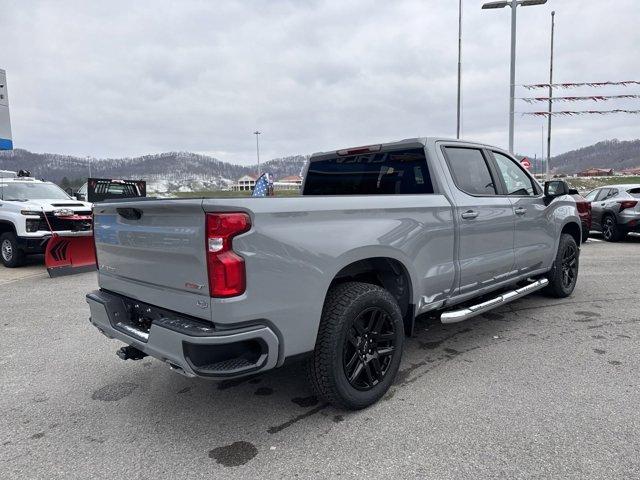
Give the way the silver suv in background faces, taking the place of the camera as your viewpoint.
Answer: facing away from the viewer and to the left of the viewer

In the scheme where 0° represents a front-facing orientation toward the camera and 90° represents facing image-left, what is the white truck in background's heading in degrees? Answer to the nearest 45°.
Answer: approximately 315°

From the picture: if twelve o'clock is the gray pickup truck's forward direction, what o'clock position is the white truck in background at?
The white truck in background is roughly at 9 o'clock from the gray pickup truck.

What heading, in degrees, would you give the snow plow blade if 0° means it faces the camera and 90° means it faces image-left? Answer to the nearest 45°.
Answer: approximately 315°

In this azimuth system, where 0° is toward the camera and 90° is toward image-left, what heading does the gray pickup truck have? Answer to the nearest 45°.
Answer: approximately 225°

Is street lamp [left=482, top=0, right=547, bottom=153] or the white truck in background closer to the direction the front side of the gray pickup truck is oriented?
the street lamp

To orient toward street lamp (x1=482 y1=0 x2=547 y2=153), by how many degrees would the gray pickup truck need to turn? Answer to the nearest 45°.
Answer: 0° — it already faces it

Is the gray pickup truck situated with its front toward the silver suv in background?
yes

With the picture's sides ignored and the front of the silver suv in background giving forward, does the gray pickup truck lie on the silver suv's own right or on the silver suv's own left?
on the silver suv's own left

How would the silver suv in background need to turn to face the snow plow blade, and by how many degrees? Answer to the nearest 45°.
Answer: approximately 90° to its left
